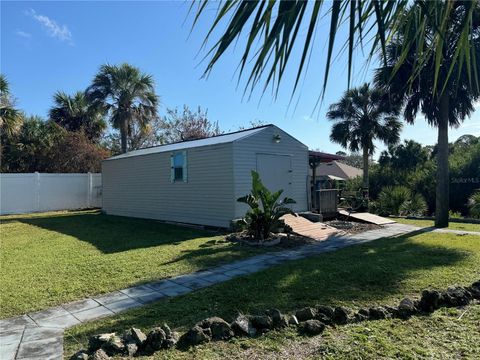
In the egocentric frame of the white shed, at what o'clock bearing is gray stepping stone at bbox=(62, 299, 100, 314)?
The gray stepping stone is roughly at 2 o'clock from the white shed.

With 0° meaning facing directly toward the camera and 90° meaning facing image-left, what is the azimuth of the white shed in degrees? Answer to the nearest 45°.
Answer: approximately 315°

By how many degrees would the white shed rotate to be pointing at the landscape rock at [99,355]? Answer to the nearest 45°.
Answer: approximately 45° to its right

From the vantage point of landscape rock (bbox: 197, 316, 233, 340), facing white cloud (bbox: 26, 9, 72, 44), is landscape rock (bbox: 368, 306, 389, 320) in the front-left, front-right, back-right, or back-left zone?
back-right

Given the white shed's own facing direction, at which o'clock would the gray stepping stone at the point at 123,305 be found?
The gray stepping stone is roughly at 2 o'clock from the white shed.

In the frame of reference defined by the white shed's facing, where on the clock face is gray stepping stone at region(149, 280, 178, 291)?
The gray stepping stone is roughly at 2 o'clock from the white shed.

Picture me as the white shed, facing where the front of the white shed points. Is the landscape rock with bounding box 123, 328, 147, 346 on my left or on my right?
on my right

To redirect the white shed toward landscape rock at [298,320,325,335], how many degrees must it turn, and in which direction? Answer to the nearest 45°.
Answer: approximately 45° to its right

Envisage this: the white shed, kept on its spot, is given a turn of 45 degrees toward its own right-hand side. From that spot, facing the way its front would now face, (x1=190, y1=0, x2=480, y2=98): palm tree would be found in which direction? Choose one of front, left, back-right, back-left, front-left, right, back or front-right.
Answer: front

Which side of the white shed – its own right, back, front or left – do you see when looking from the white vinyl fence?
back

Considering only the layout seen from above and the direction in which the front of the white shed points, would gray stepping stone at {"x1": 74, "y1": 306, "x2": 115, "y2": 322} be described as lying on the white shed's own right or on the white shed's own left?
on the white shed's own right

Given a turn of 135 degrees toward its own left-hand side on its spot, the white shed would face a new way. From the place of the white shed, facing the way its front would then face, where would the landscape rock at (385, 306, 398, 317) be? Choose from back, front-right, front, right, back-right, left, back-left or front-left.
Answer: back

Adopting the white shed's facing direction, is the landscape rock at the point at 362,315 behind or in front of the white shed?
in front

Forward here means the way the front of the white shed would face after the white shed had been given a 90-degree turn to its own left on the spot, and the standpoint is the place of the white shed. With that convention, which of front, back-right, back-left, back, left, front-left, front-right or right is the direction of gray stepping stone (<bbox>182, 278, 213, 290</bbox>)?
back-right

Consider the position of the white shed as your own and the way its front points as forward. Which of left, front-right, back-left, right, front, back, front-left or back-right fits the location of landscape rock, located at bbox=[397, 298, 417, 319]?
front-right

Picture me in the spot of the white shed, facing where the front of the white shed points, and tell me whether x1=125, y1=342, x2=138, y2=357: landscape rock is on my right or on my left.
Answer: on my right
